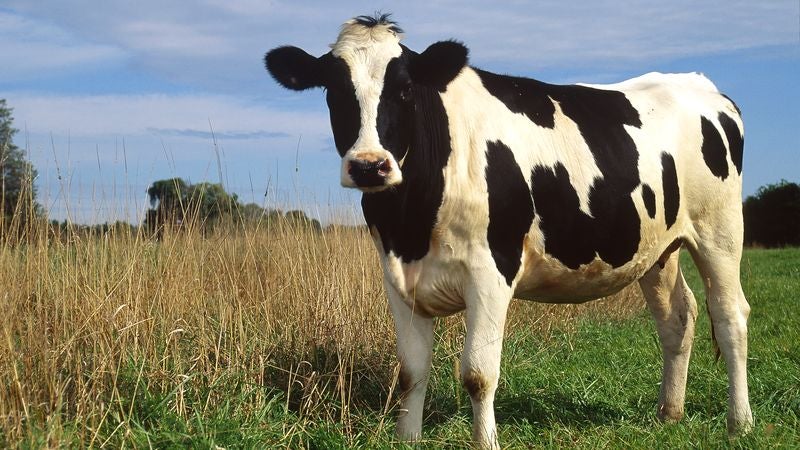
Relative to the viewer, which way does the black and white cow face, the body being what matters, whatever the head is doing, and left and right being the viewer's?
facing the viewer and to the left of the viewer

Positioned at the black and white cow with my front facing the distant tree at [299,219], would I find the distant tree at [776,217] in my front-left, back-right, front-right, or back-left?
front-right

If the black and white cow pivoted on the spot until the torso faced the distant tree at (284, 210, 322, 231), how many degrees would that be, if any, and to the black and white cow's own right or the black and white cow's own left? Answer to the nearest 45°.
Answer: approximately 90° to the black and white cow's own right

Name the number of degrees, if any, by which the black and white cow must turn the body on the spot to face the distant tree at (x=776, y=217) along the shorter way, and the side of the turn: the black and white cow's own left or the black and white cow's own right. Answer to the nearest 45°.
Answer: approximately 135° to the black and white cow's own right

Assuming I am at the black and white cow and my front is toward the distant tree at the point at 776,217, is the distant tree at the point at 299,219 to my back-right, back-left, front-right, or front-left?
front-left
